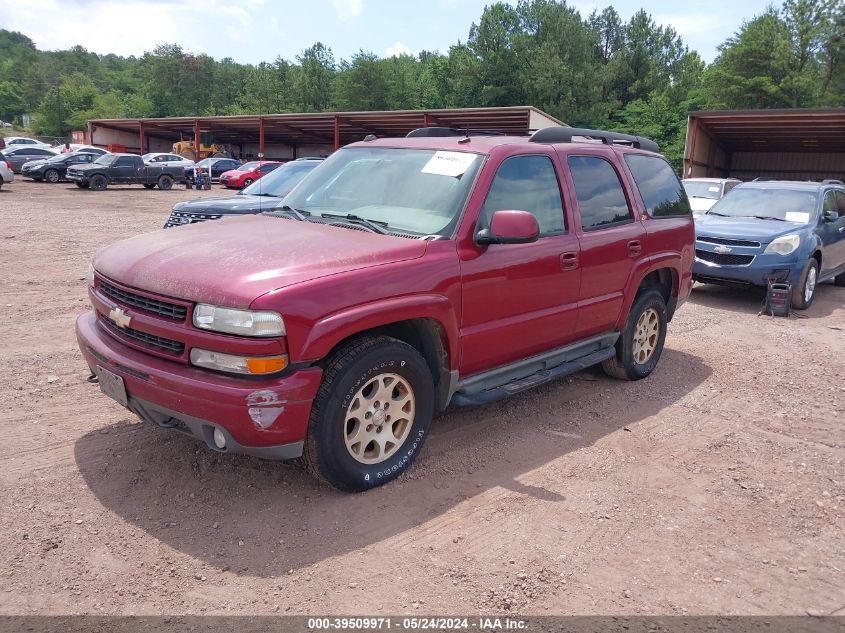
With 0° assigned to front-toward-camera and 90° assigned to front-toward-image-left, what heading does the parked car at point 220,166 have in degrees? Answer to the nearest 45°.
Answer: approximately 45°

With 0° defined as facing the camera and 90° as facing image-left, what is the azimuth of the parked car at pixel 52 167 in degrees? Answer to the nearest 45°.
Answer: approximately 45°

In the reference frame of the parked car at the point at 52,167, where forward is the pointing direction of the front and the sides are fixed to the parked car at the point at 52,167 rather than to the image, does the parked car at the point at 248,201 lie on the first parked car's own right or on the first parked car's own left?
on the first parked car's own left

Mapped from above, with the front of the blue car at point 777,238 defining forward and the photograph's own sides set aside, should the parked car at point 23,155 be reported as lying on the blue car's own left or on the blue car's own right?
on the blue car's own right

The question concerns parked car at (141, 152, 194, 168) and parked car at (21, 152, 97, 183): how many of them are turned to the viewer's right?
0
